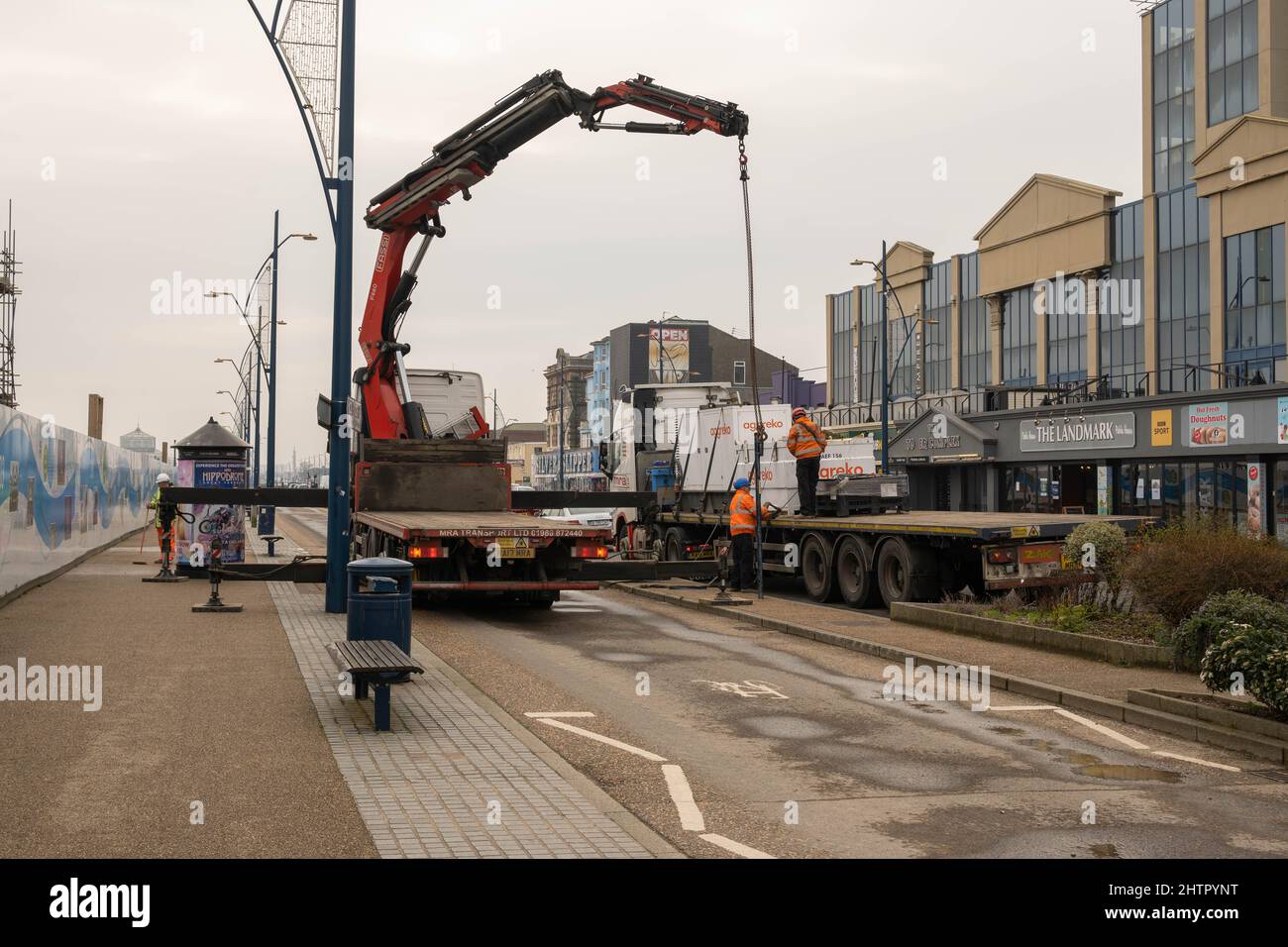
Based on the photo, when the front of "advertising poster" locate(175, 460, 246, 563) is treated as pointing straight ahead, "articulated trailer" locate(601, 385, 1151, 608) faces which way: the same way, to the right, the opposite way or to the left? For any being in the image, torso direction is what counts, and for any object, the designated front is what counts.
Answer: the opposite way

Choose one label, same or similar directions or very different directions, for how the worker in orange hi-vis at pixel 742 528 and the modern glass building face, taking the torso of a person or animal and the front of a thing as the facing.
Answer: very different directions

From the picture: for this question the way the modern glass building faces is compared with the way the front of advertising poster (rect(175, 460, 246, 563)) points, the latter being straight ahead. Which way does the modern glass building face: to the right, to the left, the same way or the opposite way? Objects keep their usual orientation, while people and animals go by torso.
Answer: to the right

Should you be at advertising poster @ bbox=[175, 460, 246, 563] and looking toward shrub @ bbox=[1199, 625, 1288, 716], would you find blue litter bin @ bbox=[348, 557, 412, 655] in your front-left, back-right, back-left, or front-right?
front-right

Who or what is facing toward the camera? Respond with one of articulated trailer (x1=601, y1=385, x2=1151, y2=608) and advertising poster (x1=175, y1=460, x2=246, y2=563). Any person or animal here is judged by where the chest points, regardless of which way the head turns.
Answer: the advertising poster

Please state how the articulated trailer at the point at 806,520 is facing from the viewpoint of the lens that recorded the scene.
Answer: facing away from the viewer and to the left of the viewer

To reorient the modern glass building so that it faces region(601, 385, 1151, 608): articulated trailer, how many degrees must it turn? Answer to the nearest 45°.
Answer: approximately 45° to its left

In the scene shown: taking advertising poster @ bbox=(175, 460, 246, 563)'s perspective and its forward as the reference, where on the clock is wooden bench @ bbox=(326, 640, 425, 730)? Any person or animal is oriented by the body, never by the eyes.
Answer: The wooden bench is roughly at 12 o'clock from the advertising poster.

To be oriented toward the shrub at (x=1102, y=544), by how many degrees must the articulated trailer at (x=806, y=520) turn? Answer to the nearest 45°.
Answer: approximately 180°

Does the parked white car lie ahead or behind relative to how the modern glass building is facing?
ahead

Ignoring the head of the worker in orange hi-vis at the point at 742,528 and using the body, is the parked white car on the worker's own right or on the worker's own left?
on the worker's own left

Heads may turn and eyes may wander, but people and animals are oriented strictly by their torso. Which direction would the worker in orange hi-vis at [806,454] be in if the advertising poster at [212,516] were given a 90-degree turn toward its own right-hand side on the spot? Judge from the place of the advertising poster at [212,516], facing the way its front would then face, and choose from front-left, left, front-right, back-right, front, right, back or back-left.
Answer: back-left

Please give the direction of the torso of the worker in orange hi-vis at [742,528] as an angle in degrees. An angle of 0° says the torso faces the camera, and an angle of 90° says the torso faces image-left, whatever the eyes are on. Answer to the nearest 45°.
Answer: approximately 225°

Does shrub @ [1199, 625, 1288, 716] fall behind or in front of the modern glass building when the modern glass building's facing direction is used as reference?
in front

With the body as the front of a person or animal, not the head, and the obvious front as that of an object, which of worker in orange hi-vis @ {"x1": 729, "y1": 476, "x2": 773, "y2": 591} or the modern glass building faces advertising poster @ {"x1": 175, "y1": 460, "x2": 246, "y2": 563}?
the modern glass building

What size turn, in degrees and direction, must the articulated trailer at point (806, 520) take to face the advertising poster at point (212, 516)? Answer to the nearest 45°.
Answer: approximately 45° to its left

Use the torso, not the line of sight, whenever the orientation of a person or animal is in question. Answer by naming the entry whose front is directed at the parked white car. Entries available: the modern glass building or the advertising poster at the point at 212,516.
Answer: the modern glass building

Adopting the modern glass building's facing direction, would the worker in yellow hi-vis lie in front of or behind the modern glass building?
in front

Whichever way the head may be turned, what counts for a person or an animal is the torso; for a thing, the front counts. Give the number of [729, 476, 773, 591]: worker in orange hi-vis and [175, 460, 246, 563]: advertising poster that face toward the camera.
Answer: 1

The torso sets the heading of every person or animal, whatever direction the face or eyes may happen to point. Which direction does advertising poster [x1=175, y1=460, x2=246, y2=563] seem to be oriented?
toward the camera
